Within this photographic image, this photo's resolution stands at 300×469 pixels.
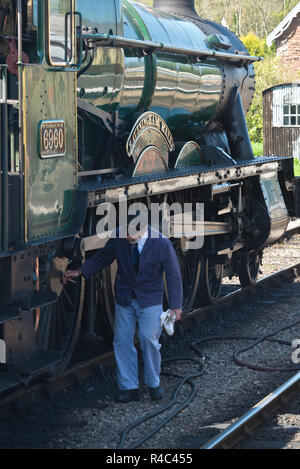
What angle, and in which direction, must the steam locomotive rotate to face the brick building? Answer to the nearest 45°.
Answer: approximately 45° to its left

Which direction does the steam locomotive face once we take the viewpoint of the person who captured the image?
facing away from the viewer and to the right of the viewer
